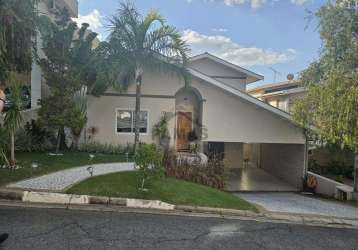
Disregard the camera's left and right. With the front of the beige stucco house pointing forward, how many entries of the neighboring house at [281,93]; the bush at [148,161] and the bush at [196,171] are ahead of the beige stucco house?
2

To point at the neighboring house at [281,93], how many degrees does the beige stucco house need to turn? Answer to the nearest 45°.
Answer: approximately 135° to its left

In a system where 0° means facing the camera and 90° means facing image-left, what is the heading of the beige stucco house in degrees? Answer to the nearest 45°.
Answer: approximately 0°

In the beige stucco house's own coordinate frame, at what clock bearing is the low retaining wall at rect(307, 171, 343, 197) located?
The low retaining wall is roughly at 9 o'clock from the beige stucco house.

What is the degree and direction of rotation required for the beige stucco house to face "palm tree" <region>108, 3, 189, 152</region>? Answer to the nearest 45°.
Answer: approximately 45° to its right

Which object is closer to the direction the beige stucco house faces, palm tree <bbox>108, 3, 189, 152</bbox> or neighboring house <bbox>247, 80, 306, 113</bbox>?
the palm tree

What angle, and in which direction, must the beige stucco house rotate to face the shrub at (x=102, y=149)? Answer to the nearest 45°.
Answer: approximately 90° to its right
